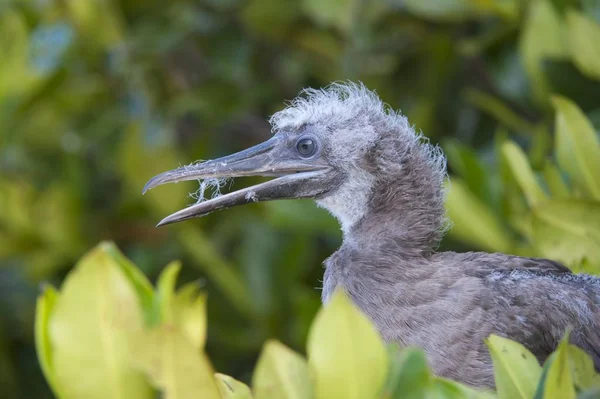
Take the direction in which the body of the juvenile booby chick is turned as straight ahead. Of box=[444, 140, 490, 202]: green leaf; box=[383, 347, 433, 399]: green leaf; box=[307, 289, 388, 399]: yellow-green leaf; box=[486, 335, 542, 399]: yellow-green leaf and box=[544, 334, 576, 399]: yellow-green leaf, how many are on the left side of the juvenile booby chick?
4

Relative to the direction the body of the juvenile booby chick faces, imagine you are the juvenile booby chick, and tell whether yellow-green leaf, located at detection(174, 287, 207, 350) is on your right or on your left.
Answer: on your left

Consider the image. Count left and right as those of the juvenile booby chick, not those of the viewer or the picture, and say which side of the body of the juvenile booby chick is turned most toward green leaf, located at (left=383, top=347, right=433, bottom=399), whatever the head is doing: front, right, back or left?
left

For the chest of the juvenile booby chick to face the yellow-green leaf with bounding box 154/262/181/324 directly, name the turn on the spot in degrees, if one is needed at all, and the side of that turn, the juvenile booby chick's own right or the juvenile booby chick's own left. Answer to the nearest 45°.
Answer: approximately 45° to the juvenile booby chick's own left

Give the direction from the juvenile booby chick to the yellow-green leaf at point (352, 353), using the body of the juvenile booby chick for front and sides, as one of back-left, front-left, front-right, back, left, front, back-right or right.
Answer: left

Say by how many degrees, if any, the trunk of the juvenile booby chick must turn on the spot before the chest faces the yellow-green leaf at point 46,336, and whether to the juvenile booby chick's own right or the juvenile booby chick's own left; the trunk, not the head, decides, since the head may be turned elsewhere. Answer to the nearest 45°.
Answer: approximately 45° to the juvenile booby chick's own left

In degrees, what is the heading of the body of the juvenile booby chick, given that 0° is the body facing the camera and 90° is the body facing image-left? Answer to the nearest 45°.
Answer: approximately 90°

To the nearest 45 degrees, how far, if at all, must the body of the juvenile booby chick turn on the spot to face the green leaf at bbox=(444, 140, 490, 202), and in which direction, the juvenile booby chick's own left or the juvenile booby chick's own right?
approximately 135° to the juvenile booby chick's own right
